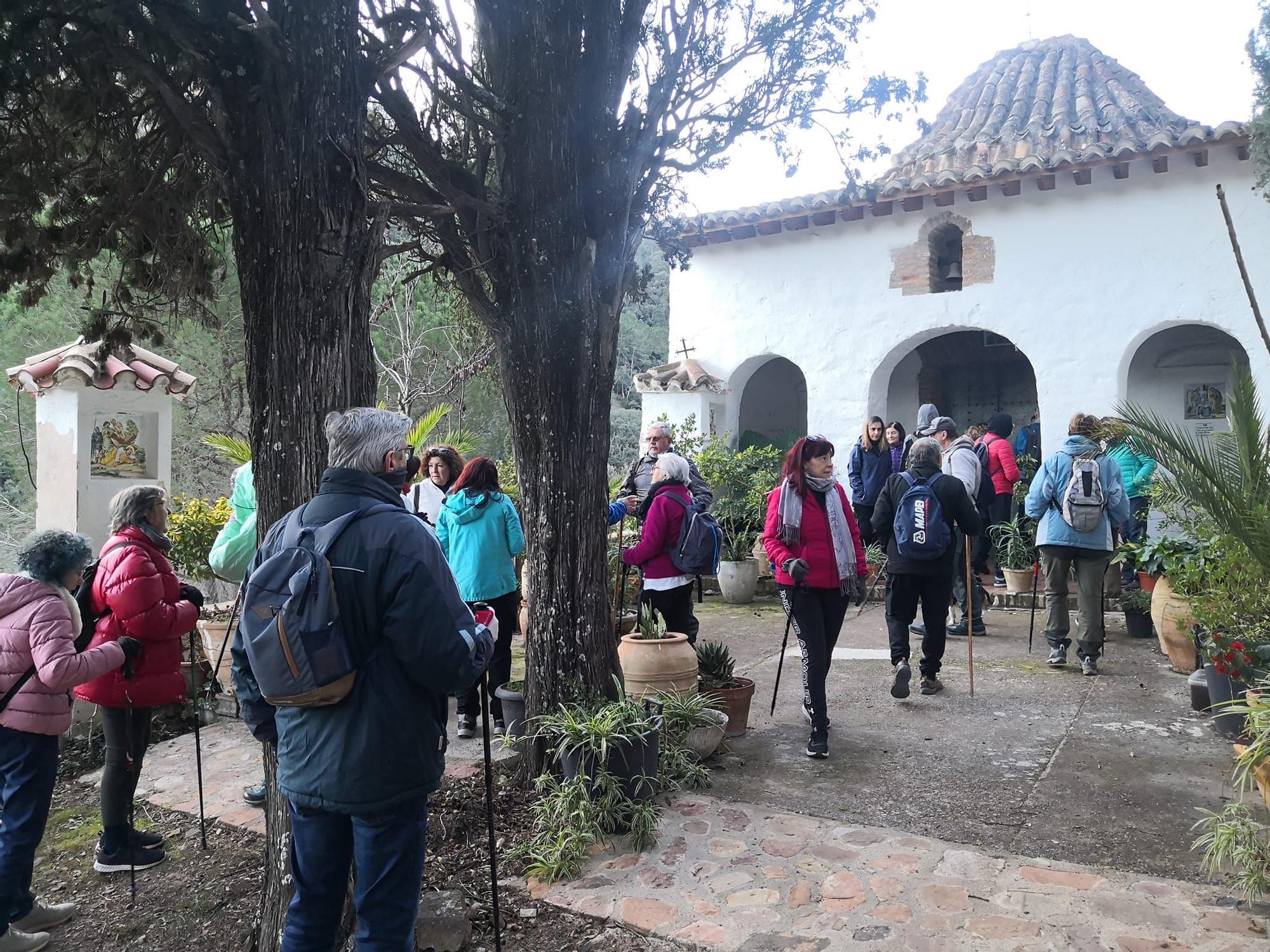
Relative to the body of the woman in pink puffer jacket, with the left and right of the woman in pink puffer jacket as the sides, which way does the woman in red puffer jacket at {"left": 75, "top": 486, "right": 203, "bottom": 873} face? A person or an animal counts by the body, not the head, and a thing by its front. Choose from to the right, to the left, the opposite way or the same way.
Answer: the same way

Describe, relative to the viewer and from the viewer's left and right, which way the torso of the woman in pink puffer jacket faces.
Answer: facing to the right of the viewer

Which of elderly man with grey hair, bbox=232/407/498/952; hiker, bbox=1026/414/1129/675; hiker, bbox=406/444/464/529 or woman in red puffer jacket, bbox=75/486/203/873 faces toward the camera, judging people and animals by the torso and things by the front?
hiker, bbox=406/444/464/529

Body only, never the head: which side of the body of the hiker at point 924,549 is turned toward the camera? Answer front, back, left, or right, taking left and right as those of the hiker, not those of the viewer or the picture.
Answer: back

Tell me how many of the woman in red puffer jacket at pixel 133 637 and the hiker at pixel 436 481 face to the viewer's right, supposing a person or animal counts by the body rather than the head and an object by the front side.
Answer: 1

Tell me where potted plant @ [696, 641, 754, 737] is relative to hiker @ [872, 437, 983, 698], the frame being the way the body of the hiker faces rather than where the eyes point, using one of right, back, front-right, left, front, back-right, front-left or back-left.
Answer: back-left

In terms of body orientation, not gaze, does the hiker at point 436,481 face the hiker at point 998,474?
no

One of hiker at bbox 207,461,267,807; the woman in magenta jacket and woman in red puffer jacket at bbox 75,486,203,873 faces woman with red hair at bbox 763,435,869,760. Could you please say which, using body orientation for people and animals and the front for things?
the woman in red puffer jacket

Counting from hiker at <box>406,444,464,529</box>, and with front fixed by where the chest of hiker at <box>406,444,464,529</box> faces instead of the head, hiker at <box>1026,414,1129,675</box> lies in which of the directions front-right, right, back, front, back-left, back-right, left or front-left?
left

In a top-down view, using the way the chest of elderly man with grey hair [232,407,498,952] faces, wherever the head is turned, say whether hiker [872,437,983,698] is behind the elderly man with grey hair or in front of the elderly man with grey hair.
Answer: in front

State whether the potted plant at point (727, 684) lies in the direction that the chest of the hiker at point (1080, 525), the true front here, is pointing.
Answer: no

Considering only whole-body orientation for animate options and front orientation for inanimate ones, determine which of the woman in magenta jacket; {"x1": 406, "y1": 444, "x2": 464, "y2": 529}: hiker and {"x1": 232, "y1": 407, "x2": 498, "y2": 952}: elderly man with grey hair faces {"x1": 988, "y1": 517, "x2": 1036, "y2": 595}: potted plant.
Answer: the elderly man with grey hair

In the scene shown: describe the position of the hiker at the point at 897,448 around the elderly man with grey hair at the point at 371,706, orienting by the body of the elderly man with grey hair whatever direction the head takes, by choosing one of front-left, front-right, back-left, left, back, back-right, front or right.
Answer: front

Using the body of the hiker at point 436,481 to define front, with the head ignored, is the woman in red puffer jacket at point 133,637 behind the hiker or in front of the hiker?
in front

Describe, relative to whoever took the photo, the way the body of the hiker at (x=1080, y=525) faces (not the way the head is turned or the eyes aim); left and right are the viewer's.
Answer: facing away from the viewer

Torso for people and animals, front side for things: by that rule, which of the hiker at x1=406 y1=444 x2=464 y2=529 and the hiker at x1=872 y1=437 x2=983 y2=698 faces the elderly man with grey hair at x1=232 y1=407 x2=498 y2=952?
the hiker at x1=406 y1=444 x2=464 y2=529

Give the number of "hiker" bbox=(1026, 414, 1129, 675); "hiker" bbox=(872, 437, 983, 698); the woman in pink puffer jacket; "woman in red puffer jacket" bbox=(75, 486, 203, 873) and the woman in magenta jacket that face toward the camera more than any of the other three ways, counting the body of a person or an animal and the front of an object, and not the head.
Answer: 0

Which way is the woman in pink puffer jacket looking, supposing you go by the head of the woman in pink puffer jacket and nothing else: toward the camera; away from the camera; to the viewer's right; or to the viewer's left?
to the viewer's right

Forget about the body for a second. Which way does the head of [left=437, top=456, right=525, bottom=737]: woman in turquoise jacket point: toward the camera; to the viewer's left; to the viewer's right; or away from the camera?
away from the camera
